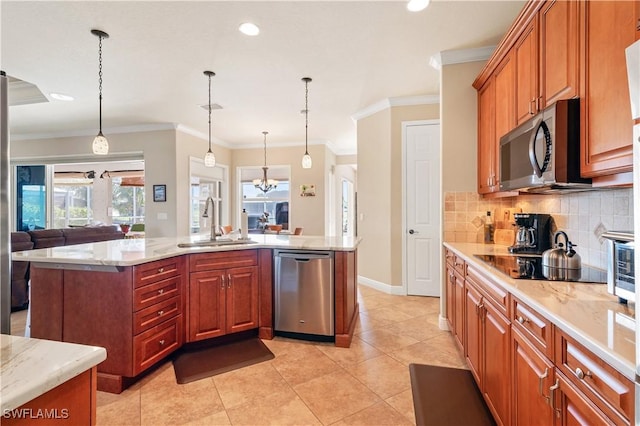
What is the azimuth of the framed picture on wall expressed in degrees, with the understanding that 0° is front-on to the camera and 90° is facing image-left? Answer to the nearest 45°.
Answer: approximately 0°

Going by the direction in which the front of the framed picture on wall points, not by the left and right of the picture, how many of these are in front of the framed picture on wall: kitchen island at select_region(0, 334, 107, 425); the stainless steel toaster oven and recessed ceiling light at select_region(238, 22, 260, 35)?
3

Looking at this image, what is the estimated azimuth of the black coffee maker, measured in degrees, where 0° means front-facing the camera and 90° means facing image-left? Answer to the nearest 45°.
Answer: approximately 45°

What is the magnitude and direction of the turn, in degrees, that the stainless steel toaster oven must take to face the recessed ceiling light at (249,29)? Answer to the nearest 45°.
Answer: approximately 45° to its right

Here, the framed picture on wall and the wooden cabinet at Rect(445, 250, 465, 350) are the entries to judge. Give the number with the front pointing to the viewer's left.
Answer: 1

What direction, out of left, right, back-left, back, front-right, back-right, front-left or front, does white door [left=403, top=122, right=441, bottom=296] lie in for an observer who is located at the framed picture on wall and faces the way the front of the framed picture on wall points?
front-left

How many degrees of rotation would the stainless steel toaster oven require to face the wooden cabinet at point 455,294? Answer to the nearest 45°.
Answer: approximately 90° to its right

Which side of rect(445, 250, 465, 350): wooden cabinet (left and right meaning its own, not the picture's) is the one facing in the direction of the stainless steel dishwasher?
front

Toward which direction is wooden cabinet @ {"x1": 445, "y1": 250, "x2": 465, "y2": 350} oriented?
to the viewer's left

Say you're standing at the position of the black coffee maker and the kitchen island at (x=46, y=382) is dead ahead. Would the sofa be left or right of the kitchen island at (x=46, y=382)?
right
